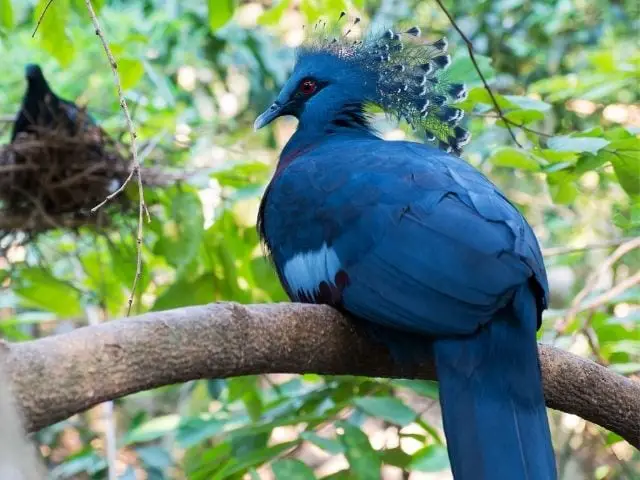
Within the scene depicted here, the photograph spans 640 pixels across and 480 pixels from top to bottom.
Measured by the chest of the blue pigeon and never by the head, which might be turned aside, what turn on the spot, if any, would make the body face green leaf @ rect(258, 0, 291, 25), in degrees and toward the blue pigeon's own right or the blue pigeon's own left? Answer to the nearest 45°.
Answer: approximately 45° to the blue pigeon's own right

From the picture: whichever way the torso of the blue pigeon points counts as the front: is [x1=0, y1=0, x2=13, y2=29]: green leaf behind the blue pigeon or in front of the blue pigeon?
in front

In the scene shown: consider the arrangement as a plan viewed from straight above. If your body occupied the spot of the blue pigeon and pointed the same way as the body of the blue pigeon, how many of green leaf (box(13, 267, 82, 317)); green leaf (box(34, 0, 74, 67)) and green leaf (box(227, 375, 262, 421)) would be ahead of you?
3

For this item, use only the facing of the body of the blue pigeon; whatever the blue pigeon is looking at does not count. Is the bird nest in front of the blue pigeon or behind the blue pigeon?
in front

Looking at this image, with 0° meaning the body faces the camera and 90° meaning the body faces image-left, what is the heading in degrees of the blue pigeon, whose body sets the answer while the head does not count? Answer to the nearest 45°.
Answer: approximately 135°

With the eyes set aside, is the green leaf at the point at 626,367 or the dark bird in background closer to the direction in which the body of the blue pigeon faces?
the dark bird in background

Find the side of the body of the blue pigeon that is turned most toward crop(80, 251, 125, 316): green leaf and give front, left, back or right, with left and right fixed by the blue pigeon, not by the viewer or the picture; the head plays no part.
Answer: front

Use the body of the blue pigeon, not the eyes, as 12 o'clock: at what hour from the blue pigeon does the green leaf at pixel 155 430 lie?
The green leaf is roughly at 12 o'clock from the blue pigeon.

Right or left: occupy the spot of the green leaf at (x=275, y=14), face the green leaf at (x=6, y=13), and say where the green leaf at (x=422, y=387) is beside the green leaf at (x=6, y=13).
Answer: left

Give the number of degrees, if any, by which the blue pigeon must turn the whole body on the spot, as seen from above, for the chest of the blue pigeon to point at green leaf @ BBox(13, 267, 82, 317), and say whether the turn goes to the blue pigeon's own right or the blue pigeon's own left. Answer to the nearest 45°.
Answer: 0° — it already faces it

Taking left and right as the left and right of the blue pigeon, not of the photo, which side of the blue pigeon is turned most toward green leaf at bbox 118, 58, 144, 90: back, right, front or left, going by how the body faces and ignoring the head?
front

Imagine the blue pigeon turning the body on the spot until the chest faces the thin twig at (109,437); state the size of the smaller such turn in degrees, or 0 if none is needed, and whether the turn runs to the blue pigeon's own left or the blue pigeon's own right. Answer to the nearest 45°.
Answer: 0° — it already faces it

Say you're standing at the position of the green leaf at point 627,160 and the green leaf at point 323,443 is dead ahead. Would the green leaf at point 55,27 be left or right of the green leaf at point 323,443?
right
